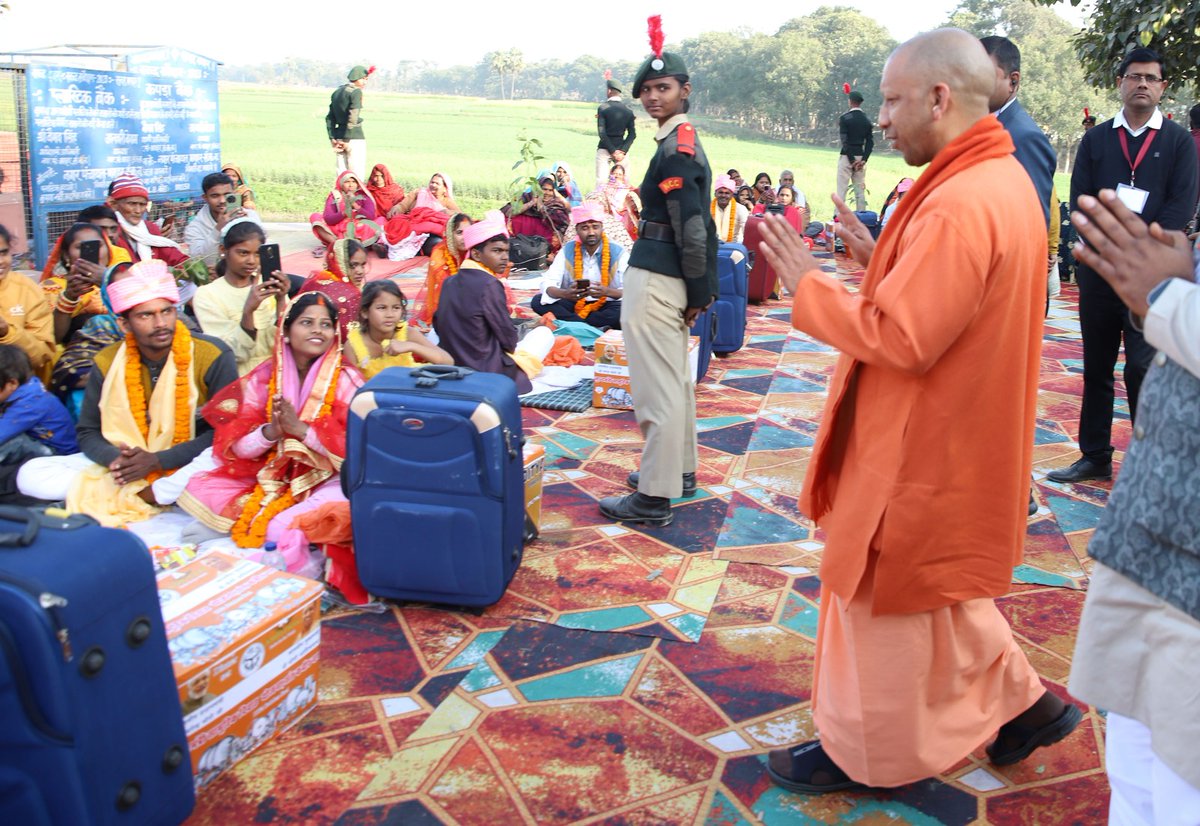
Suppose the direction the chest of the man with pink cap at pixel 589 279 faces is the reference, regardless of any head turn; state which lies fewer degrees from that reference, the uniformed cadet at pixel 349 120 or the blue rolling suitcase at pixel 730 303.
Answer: the blue rolling suitcase

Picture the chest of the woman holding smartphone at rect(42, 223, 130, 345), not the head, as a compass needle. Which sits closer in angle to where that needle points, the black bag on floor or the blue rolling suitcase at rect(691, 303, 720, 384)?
the blue rolling suitcase

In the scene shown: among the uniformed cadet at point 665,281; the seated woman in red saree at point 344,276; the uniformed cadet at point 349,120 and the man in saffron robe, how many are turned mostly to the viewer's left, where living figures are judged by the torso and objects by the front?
2

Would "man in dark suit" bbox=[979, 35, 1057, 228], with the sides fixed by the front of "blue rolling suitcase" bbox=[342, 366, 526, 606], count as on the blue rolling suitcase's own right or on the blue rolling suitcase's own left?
on the blue rolling suitcase's own left

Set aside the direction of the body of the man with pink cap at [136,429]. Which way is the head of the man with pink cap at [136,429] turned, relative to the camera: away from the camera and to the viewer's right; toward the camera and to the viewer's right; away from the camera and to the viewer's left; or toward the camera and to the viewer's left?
toward the camera and to the viewer's right

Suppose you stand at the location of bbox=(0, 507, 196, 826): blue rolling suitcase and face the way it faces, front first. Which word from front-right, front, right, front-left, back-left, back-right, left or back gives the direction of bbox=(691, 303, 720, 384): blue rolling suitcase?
back

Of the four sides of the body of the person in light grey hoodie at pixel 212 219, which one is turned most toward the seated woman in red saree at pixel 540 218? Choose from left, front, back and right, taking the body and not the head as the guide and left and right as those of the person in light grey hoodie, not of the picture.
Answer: left

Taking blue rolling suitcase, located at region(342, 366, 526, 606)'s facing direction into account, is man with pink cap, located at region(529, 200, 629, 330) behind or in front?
behind

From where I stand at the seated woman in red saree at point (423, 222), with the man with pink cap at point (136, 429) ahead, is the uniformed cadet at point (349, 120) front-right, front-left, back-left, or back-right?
back-right

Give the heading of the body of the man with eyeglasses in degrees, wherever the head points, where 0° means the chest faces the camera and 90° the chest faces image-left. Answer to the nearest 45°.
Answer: approximately 0°

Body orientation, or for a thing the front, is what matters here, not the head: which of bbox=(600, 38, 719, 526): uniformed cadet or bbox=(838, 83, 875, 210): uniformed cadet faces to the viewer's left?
bbox=(600, 38, 719, 526): uniformed cadet

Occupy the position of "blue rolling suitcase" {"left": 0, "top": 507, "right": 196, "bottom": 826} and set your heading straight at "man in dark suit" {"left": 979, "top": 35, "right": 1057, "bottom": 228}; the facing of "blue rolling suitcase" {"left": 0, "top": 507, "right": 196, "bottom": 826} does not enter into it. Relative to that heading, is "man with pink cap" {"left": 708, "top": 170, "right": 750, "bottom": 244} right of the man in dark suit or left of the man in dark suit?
left

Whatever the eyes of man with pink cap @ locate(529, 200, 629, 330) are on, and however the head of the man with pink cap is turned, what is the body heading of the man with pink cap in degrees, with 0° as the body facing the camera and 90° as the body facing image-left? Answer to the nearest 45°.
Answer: approximately 0°
